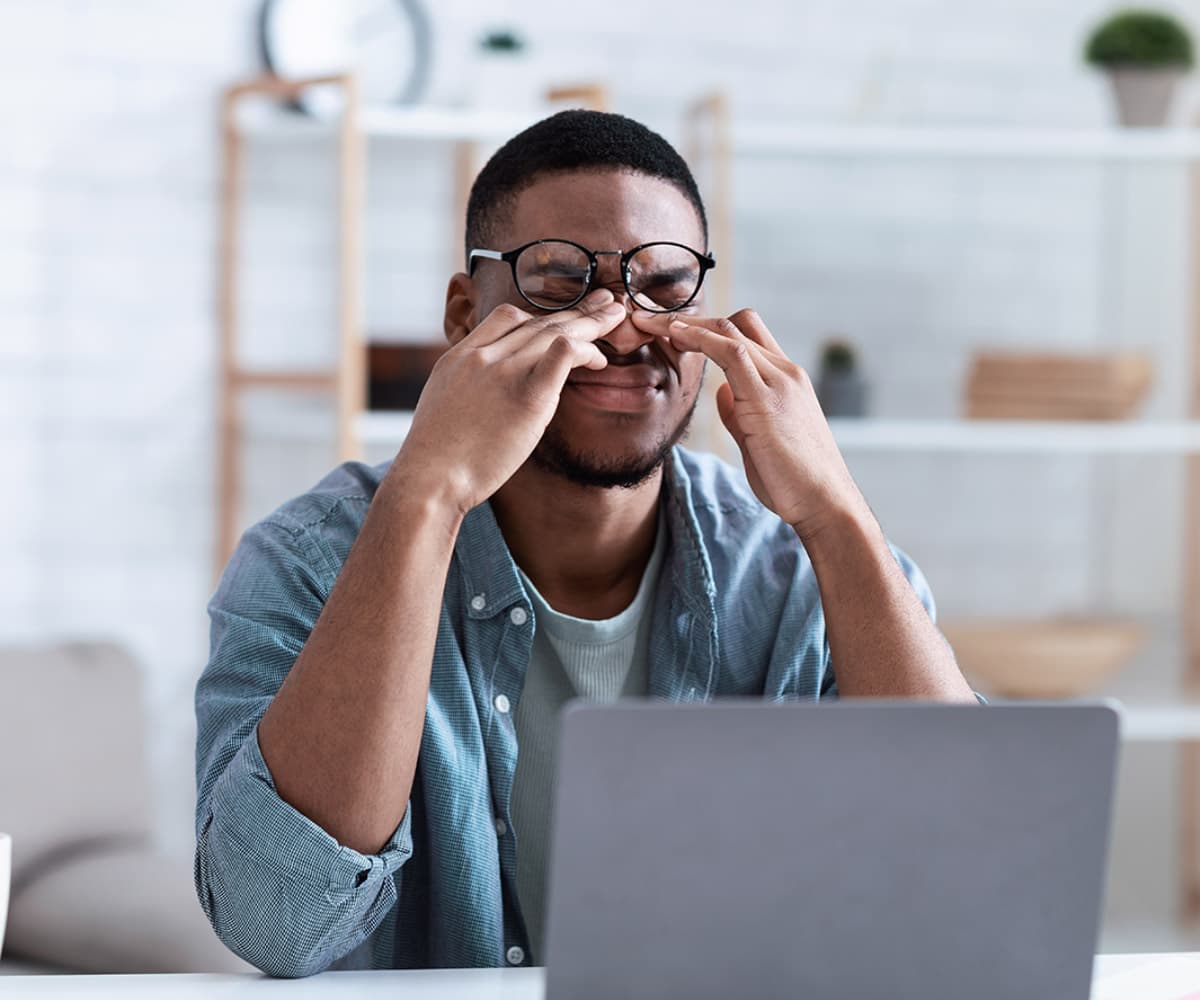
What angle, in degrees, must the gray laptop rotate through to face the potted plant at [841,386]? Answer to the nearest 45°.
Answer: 0° — it already faces it

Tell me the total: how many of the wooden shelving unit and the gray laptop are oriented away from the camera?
1

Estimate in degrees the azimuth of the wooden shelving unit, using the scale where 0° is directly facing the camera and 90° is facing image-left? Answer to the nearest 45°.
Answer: approximately 0°

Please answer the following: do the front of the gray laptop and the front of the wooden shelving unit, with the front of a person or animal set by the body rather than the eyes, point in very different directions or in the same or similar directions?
very different directions

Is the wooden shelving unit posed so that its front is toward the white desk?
yes

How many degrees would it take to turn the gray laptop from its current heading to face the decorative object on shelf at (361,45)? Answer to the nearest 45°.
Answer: approximately 45° to its left

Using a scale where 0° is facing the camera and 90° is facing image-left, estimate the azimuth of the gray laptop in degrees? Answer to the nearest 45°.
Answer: approximately 180°
